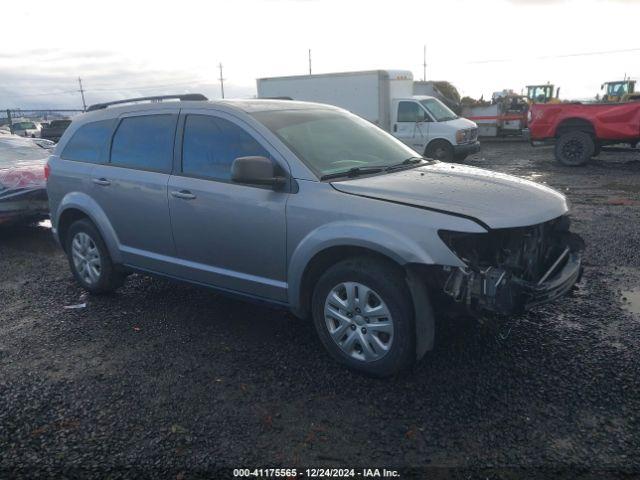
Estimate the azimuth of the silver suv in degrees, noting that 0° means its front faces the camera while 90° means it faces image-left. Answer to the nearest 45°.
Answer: approximately 315°

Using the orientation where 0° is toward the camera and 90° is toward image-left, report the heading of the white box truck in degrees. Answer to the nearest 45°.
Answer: approximately 315°

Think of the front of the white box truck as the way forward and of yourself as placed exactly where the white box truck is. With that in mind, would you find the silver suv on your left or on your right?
on your right

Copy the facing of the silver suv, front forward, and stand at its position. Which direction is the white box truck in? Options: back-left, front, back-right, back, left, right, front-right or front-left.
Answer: back-left

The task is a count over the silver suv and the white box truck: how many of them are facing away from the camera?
0
